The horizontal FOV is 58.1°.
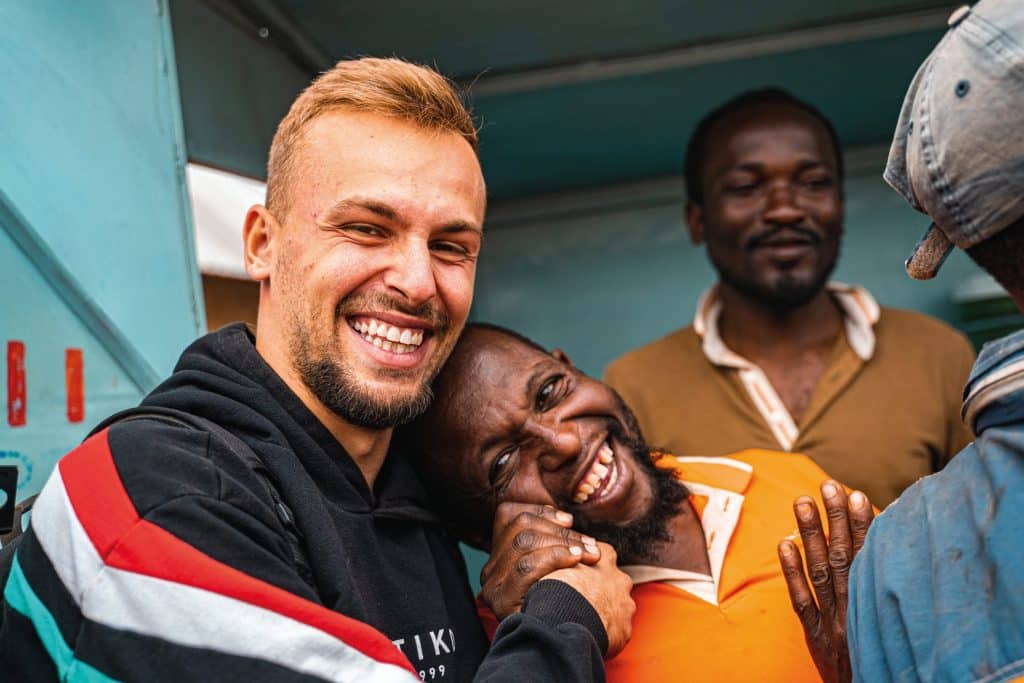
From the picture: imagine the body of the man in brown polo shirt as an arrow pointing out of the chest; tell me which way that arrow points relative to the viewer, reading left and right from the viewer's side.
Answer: facing the viewer

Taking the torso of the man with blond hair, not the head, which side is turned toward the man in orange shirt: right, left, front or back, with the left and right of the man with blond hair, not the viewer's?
left

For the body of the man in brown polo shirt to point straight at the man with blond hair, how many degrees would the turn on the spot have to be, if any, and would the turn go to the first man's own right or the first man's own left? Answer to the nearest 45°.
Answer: approximately 45° to the first man's own right

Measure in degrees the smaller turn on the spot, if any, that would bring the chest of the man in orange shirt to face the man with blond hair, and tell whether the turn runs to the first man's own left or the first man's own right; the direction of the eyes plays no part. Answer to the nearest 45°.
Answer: approximately 45° to the first man's own right

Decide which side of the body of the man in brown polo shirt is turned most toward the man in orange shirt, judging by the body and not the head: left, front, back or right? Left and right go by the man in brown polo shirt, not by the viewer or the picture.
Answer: front

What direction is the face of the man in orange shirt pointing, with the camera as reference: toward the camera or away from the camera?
toward the camera

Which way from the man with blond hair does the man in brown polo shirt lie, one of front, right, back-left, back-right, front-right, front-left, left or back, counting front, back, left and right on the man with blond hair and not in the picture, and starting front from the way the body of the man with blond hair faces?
left

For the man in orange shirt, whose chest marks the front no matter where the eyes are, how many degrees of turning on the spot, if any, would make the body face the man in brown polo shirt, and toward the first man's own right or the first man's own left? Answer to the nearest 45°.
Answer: approximately 135° to the first man's own left

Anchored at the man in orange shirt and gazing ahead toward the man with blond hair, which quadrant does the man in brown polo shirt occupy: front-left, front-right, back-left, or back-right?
back-right
